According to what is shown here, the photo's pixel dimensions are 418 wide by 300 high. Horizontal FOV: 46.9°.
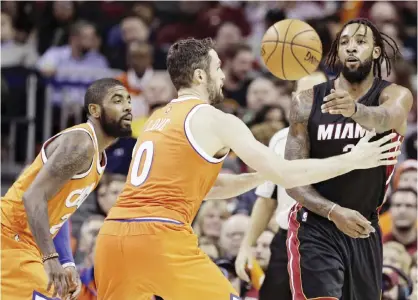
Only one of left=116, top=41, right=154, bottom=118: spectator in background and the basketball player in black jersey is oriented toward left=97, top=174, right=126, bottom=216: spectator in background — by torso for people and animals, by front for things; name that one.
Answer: left=116, top=41, right=154, bottom=118: spectator in background

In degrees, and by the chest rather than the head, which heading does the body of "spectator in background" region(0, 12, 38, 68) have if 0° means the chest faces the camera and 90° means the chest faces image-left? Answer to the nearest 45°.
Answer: approximately 0°

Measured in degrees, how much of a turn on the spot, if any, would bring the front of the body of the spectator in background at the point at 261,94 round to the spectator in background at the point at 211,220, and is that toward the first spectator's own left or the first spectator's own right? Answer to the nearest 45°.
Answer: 0° — they already face them

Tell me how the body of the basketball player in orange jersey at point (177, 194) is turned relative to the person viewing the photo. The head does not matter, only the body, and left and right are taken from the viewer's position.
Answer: facing away from the viewer and to the right of the viewer

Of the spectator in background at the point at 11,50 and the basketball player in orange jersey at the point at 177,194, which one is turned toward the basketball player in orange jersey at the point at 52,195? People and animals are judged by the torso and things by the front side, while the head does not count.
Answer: the spectator in background

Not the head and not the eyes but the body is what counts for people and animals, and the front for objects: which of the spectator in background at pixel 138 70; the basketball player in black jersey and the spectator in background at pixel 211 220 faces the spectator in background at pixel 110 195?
the spectator in background at pixel 138 70

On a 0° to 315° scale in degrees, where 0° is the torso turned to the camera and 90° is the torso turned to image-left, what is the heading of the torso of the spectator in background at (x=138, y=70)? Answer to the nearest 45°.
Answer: approximately 0°

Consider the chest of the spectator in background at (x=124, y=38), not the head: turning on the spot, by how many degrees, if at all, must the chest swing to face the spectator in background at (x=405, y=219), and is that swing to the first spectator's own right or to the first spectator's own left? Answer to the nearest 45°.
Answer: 0° — they already face them

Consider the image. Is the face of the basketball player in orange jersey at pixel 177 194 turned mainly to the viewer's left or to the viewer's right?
to the viewer's right
